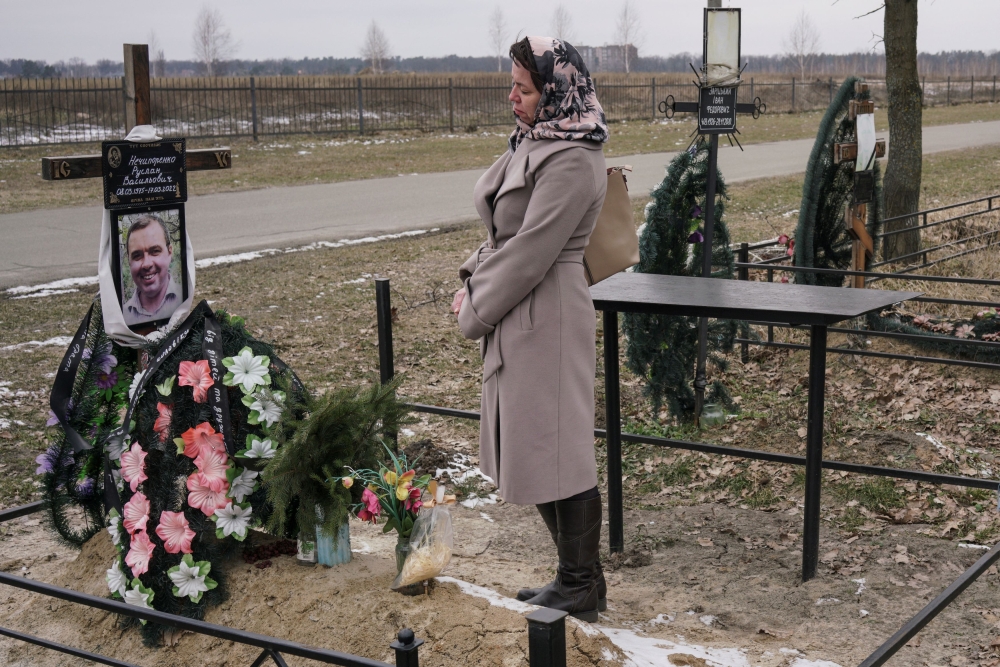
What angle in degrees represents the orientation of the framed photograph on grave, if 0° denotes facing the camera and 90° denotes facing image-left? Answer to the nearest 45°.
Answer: approximately 0°

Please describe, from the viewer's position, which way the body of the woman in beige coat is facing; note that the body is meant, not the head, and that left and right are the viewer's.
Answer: facing to the left of the viewer

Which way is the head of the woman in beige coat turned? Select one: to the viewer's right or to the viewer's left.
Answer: to the viewer's left

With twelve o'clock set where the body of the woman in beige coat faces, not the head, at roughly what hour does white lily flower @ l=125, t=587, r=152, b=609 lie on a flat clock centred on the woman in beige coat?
The white lily flower is roughly at 12 o'clock from the woman in beige coat.

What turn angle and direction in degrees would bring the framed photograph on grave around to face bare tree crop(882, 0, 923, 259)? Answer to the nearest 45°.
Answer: approximately 135° to its left

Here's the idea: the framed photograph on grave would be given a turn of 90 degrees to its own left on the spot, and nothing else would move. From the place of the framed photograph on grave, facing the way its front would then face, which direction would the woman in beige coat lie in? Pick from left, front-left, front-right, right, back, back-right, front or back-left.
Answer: front-right

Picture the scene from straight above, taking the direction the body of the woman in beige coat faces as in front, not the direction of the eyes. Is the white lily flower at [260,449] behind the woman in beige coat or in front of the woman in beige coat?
in front

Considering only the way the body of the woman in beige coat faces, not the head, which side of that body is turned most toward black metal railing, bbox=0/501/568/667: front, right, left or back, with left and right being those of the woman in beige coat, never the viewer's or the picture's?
left
